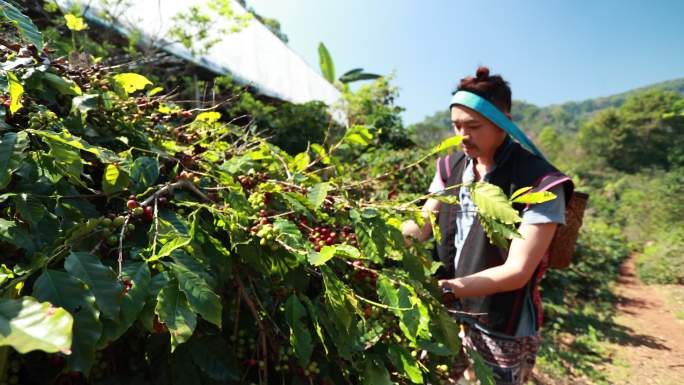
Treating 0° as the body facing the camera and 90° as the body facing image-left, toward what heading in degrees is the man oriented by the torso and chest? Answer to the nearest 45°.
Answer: approximately 45°

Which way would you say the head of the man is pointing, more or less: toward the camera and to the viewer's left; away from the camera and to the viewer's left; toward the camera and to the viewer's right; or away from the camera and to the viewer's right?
toward the camera and to the viewer's left

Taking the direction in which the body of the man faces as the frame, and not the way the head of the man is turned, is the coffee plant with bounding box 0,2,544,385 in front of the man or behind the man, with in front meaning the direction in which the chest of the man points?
in front
